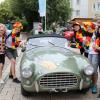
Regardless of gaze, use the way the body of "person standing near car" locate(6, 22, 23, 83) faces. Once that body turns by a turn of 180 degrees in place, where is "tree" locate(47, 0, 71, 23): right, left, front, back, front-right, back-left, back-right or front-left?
front-right

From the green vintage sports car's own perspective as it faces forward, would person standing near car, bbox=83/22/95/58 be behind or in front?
behind

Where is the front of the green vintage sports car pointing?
toward the camera

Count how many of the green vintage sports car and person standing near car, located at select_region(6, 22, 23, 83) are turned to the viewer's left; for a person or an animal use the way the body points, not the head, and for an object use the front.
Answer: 0

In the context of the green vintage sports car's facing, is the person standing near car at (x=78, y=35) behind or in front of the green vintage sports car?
behind

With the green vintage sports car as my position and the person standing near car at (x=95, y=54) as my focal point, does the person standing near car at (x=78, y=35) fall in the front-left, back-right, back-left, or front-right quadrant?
front-left

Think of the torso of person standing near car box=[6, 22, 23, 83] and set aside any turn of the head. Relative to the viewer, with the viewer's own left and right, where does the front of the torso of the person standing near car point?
facing the viewer and to the right of the viewer

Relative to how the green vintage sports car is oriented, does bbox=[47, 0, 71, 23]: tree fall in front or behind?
behind
